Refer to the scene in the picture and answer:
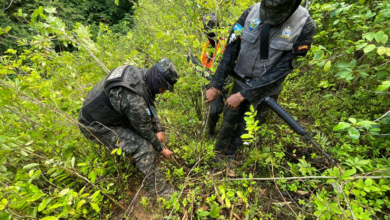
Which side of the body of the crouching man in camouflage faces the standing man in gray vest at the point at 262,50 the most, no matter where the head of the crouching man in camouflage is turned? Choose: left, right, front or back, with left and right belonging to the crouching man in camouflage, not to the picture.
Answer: front

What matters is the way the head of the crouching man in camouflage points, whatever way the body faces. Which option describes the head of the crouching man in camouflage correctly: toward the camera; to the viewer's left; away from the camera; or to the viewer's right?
to the viewer's right

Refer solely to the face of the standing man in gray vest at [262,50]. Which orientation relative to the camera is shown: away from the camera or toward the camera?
toward the camera

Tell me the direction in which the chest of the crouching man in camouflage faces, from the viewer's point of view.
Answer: to the viewer's right
